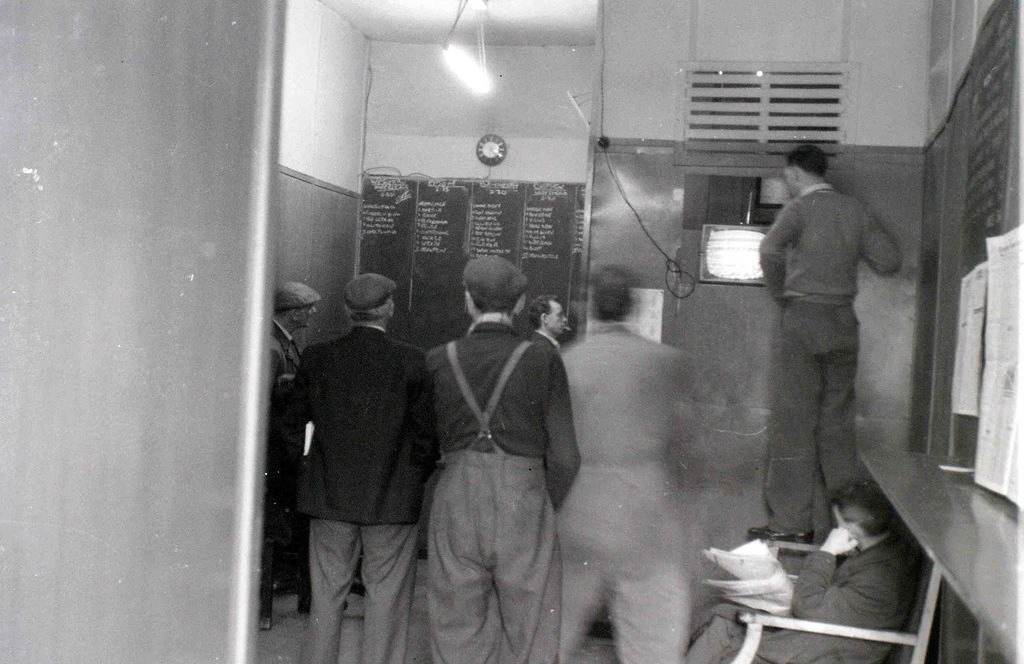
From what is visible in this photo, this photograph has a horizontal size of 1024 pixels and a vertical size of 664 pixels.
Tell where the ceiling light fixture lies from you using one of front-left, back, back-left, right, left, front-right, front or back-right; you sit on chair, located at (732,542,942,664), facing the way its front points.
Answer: front-right

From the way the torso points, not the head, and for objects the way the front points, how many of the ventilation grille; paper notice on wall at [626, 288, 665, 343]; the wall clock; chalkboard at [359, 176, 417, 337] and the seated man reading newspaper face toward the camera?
4

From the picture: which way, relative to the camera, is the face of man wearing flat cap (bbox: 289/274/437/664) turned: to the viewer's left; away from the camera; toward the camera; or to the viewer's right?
away from the camera

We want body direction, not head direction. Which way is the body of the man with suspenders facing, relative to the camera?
away from the camera

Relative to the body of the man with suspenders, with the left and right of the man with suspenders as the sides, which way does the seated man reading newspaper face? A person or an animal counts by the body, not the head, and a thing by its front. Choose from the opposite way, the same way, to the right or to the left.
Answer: to the left

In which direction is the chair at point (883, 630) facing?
to the viewer's left

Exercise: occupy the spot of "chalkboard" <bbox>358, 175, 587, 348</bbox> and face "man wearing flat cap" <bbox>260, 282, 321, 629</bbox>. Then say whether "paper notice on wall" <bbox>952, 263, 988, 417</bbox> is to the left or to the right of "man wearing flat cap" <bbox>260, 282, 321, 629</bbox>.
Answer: left

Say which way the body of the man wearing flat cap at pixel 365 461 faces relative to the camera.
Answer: away from the camera

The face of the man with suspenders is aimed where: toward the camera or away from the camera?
away from the camera

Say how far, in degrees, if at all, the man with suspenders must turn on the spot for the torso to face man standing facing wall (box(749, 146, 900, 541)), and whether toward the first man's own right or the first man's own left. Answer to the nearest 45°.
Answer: approximately 45° to the first man's own right

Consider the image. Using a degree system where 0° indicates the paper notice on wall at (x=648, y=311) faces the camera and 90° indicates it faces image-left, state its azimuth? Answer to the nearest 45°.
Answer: approximately 0°

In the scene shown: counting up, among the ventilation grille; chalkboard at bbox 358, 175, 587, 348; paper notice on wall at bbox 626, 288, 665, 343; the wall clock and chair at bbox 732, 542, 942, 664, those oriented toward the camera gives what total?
4

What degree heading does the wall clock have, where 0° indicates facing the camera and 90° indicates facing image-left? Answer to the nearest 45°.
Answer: approximately 0°

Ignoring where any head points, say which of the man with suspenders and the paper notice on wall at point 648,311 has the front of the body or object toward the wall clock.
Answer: the man with suspenders
